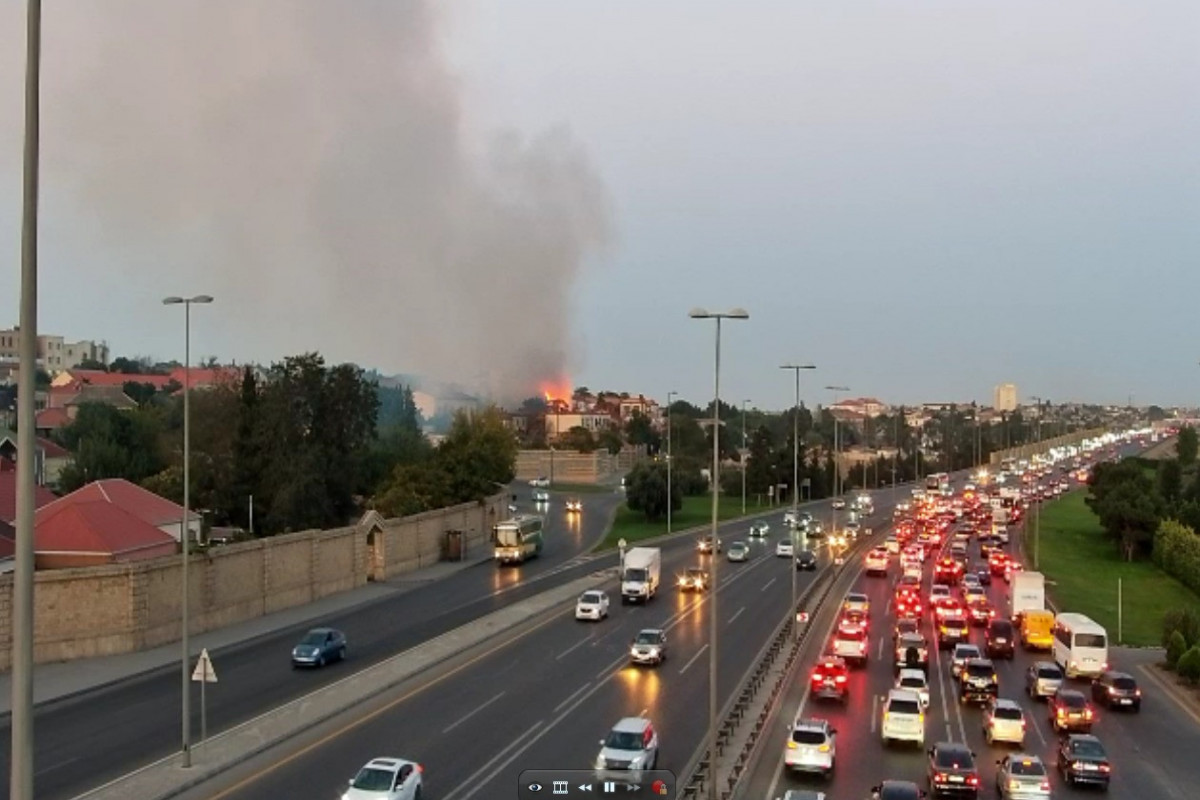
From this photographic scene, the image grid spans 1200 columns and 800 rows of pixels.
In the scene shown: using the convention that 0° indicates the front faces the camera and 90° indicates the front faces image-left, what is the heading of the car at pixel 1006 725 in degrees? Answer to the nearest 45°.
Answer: approximately 180°

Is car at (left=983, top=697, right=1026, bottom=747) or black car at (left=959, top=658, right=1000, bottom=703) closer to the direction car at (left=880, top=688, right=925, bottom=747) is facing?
the black car

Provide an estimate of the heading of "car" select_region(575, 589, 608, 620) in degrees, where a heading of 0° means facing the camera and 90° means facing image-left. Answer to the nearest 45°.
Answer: approximately 45°

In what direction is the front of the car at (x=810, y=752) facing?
away from the camera

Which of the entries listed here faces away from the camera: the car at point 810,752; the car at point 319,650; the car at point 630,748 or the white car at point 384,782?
the car at point 810,752

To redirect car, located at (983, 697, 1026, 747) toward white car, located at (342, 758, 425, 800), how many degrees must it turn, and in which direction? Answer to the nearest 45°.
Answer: approximately 135° to its left

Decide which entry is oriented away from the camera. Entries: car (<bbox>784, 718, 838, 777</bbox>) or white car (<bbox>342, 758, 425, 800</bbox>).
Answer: the car

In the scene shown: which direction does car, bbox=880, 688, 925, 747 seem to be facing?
away from the camera

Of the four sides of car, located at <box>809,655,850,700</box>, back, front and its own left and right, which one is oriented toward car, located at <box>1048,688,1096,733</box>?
right

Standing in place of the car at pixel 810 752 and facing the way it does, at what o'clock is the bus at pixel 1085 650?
The bus is roughly at 1 o'clock from the car.

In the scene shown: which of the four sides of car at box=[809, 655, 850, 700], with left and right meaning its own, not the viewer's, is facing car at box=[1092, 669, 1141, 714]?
right

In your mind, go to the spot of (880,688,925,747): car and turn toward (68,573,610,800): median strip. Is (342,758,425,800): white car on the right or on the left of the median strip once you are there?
left

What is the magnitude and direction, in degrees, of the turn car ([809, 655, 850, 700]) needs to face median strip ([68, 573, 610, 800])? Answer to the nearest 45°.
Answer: approximately 135° to its left

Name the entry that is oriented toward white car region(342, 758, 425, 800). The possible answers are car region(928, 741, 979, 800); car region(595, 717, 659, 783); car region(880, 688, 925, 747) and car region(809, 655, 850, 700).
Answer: car region(595, 717, 659, 783)

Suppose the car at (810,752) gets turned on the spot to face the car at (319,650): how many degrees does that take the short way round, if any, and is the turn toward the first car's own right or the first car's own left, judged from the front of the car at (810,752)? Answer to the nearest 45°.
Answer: approximately 45° to the first car's own left
